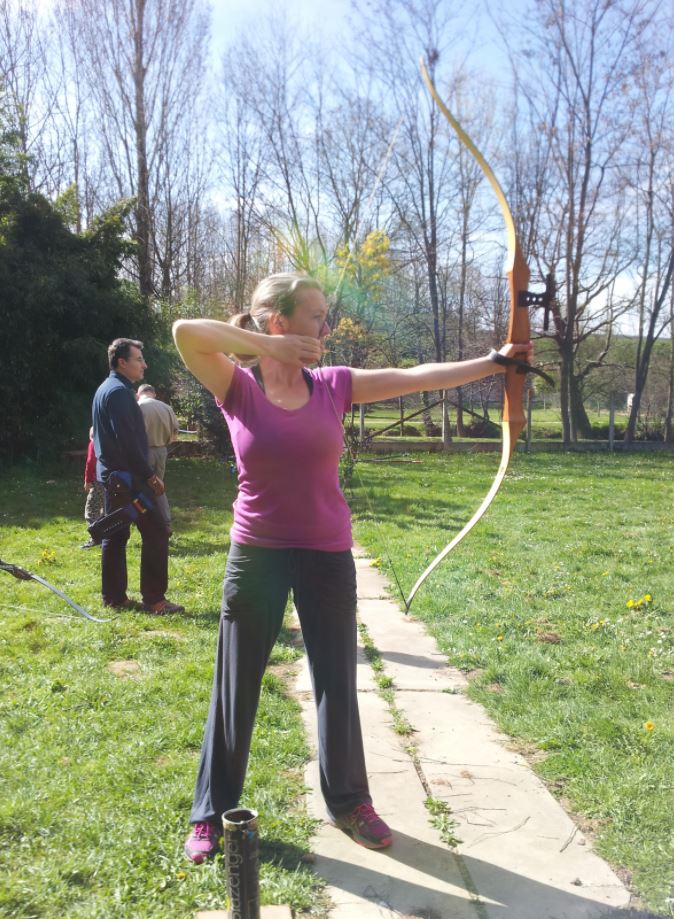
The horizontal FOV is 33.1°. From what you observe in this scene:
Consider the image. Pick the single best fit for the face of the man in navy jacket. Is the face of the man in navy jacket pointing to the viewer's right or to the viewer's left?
to the viewer's right

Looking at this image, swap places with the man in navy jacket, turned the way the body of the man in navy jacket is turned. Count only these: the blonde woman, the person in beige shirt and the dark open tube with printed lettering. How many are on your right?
2

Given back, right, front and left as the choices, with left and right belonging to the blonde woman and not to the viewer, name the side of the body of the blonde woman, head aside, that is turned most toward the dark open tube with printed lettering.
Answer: front

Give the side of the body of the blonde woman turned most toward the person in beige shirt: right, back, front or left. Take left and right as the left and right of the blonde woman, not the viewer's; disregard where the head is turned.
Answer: back

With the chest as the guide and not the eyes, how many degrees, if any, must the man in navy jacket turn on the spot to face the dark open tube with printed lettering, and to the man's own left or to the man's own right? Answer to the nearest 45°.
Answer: approximately 90° to the man's own right

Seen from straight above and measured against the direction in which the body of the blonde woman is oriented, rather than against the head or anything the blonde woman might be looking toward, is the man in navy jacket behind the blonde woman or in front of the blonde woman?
behind

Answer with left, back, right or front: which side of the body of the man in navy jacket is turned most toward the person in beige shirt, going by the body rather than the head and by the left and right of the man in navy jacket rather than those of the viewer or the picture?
left

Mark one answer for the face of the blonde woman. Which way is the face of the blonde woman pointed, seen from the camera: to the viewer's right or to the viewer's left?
to the viewer's right

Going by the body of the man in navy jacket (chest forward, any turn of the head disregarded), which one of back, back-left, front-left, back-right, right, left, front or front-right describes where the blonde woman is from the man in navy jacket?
right

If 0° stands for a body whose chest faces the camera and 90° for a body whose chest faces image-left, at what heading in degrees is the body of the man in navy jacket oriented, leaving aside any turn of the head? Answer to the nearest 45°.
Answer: approximately 270°

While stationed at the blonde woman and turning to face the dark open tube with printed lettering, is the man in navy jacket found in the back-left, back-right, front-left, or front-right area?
back-right

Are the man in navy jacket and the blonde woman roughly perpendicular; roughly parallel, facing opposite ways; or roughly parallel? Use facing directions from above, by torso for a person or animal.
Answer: roughly perpendicular

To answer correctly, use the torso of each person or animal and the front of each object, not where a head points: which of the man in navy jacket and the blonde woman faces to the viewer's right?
the man in navy jacket

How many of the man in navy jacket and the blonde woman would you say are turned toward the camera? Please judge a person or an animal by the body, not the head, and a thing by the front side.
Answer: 1
